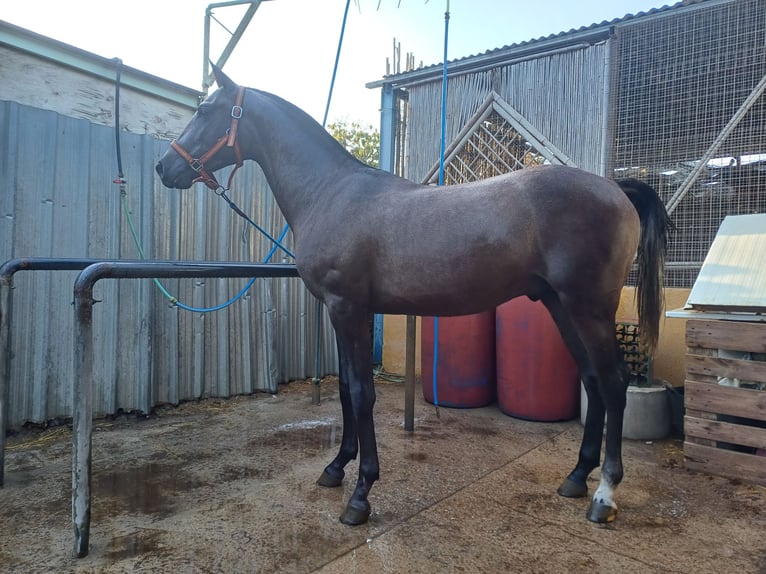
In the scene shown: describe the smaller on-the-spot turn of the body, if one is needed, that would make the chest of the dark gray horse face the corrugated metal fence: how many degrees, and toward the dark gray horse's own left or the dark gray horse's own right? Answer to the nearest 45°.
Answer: approximately 45° to the dark gray horse's own right

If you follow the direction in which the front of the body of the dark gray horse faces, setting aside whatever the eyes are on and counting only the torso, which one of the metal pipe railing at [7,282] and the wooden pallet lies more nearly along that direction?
the metal pipe railing

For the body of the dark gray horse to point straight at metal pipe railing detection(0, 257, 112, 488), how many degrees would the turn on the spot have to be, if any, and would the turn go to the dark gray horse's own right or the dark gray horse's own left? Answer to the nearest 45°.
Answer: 0° — it already faces it

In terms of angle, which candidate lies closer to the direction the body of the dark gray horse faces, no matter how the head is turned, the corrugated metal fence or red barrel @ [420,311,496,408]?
the corrugated metal fence

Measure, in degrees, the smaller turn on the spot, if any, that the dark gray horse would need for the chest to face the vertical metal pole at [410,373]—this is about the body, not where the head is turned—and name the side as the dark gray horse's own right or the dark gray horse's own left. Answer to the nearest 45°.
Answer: approximately 90° to the dark gray horse's own right

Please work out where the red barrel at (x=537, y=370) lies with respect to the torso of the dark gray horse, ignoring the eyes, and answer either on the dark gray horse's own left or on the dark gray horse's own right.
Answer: on the dark gray horse's own right

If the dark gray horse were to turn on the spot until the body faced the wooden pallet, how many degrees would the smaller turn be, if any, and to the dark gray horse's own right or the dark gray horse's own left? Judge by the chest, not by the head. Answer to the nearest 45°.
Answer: approximately 180°

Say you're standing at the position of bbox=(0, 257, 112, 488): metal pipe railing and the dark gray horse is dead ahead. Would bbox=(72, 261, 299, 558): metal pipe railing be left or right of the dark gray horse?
right

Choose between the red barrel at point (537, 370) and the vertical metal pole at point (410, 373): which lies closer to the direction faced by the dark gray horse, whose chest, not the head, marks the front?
the vertical metal pole

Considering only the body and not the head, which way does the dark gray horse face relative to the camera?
to the viewer's left
